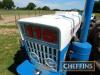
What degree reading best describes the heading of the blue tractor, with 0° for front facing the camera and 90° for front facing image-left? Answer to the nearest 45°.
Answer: approximately 45°
